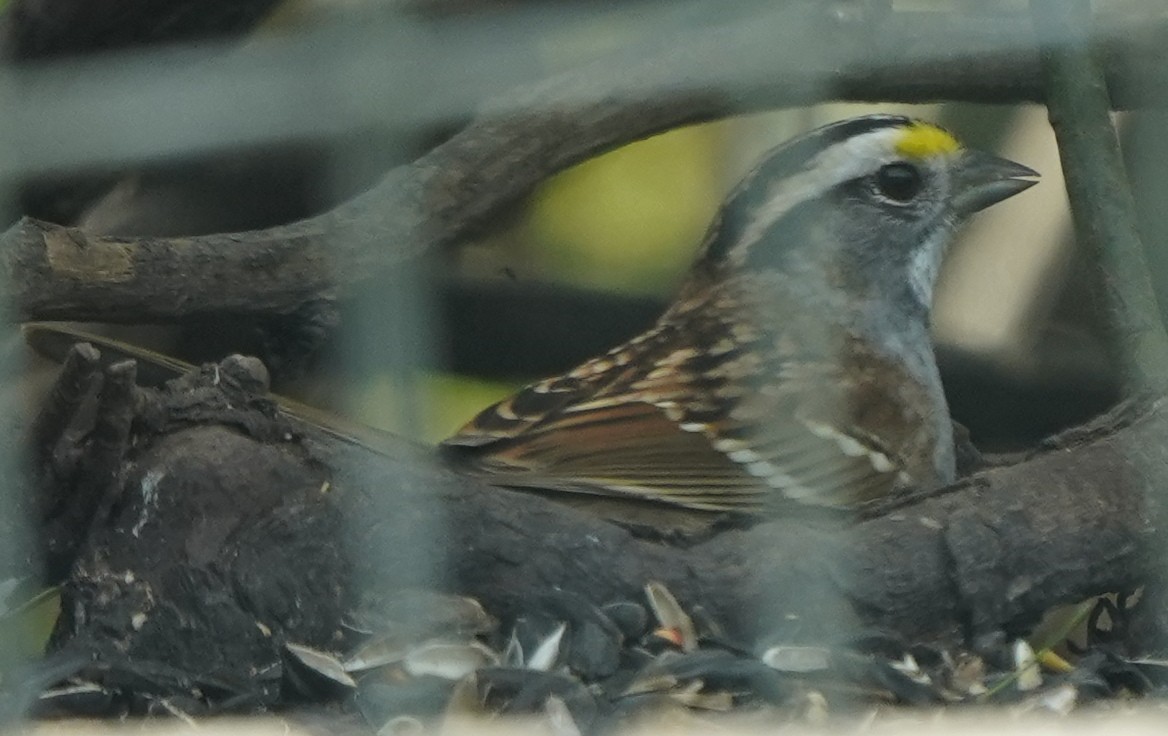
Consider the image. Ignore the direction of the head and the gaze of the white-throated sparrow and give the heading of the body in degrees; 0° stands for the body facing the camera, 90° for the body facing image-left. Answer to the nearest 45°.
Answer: approximately 270°
